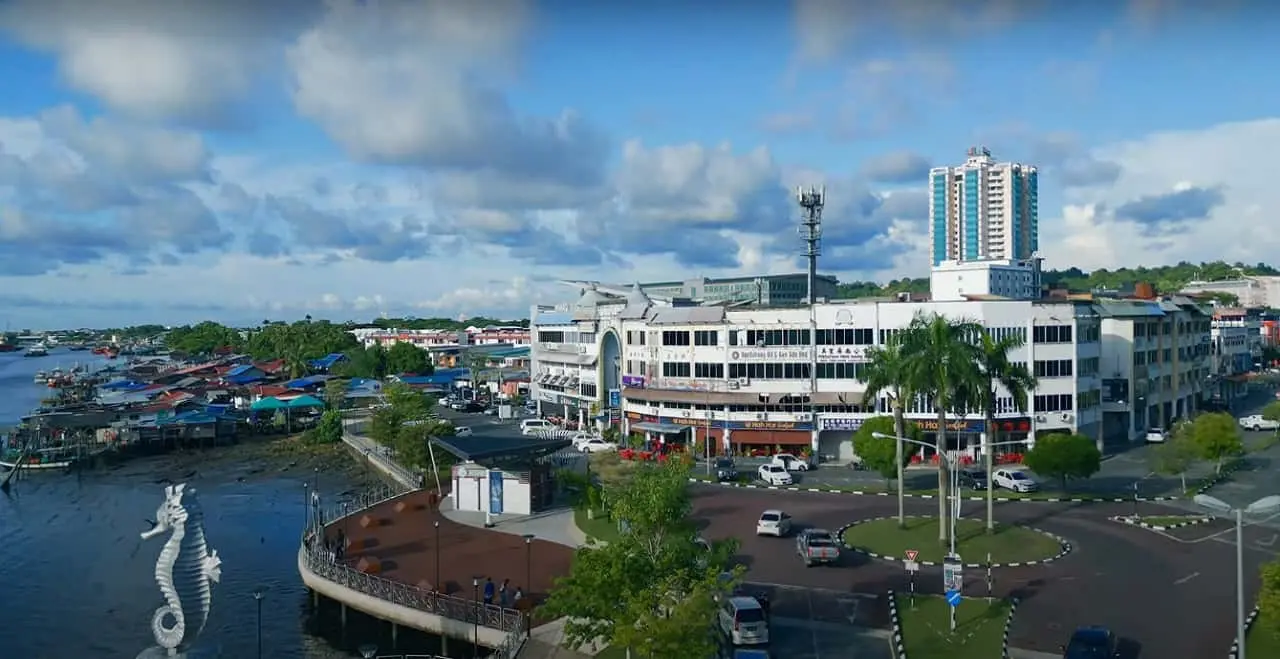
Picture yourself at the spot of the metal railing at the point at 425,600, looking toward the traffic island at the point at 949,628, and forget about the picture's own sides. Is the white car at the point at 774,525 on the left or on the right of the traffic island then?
left

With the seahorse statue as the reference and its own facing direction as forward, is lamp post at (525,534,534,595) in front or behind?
behind

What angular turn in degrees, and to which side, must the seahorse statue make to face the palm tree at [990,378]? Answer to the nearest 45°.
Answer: approximately 180°

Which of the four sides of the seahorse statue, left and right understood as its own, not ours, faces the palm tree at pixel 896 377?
back

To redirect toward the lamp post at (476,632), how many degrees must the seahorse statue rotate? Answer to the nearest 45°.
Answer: approximately 180°

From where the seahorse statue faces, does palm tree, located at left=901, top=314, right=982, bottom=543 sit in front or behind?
behind

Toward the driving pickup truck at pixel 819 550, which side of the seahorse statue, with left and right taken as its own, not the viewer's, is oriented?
back

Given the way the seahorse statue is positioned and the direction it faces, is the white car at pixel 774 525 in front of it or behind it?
behind

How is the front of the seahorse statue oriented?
to the viewer's left

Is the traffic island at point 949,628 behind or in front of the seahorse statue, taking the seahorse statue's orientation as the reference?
behind

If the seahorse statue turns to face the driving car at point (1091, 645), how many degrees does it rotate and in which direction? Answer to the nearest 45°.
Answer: approximately 135° to its left

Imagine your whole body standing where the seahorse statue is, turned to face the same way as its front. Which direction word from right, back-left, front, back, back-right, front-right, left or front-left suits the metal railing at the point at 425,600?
back

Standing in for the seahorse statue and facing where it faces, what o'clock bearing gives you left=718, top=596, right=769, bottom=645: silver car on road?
The silver car on road is roughly at 7 o'clock from the seahorse statue.

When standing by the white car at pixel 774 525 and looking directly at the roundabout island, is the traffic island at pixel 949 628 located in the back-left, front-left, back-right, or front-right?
front-right
